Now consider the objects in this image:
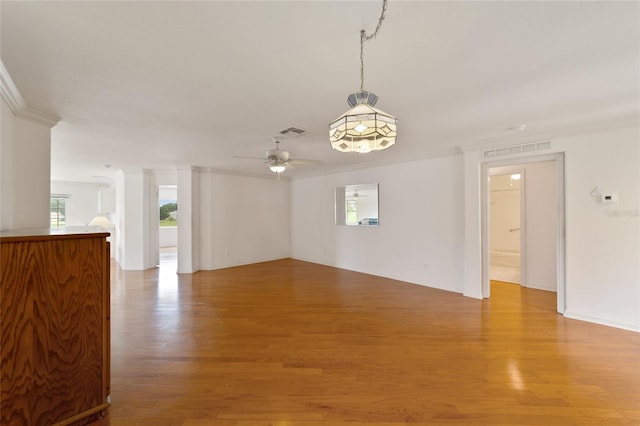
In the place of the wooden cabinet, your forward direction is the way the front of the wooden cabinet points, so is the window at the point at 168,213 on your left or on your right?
on your left

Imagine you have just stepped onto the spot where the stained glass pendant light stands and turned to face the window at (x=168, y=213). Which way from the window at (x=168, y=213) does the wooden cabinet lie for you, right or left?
left

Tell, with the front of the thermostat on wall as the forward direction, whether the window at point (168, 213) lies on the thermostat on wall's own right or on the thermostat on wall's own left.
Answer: on the thermostat on wall's own right

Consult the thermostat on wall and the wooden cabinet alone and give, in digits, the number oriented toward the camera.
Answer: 1

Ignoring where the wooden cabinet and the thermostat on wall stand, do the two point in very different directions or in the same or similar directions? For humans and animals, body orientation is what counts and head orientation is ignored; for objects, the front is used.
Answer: very different directions

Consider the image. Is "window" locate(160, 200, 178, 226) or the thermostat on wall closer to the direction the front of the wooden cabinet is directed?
the thermostat on wall
